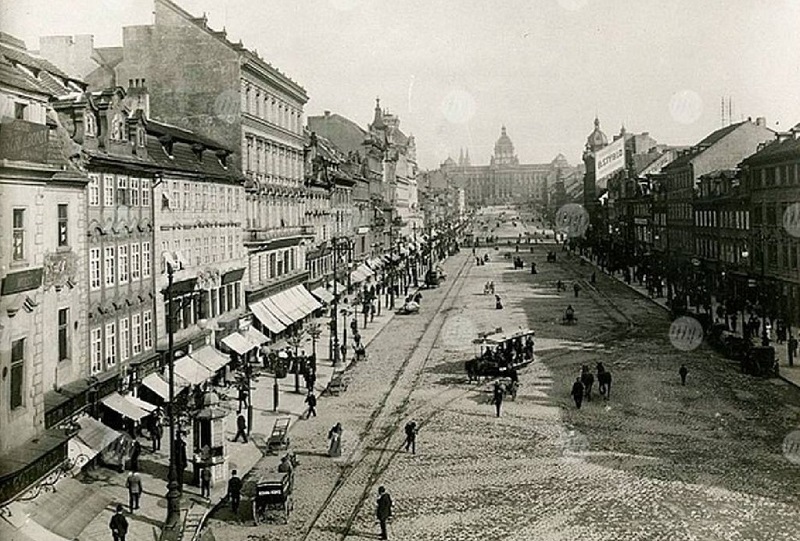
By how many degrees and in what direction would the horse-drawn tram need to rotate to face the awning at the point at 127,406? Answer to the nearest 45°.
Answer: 0° — it already faces it

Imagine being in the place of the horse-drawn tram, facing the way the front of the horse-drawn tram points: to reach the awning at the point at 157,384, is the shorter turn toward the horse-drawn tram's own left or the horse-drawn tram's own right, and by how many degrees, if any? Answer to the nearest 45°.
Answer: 0° — it already faces it

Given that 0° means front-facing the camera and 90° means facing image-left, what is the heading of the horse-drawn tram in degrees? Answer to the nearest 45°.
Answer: approximately 45°

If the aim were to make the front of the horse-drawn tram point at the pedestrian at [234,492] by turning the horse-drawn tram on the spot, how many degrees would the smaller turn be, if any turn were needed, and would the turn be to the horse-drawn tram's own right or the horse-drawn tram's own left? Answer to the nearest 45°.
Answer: approximately 45° to the horse-drawn tram's own left

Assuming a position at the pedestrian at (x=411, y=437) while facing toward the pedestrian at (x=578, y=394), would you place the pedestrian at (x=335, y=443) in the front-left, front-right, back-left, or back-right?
back-left
